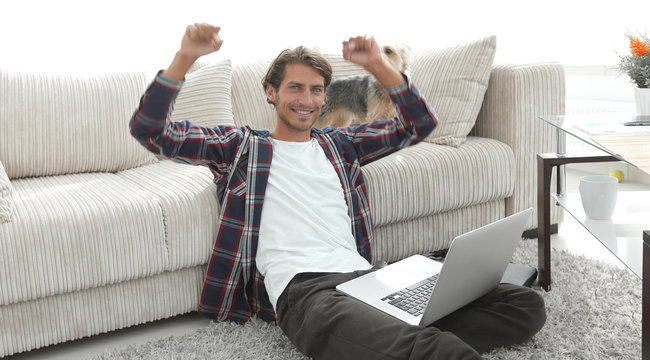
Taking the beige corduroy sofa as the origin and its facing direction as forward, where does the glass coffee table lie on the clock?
The glass coffee table is roughly at 11 o'clock from the beige corduroy sofa.

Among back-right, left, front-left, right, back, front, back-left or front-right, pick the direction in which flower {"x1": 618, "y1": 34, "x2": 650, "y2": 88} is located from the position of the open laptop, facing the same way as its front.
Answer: right

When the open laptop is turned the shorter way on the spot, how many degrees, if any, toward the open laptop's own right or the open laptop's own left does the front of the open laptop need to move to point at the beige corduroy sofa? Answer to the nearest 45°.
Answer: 0° — it already faces it

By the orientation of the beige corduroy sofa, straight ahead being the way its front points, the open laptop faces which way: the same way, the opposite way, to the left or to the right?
the opposite way

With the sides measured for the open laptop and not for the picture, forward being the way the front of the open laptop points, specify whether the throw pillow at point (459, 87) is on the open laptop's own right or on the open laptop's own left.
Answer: on the open laptop's own right

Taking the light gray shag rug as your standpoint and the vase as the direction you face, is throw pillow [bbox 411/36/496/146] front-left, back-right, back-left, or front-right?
front-left

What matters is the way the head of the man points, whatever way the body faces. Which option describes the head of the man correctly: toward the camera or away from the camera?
toward the camera

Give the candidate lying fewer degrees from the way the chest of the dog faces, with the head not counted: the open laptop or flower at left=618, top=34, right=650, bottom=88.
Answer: the flower

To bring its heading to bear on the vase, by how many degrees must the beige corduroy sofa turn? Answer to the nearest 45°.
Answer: approximately 45° to its left

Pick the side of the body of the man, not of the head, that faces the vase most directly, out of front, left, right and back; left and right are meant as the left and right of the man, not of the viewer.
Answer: left

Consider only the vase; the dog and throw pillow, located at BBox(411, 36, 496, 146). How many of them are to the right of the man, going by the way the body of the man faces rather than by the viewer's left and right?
0

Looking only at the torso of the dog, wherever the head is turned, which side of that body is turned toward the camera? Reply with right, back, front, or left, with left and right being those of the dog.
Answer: right

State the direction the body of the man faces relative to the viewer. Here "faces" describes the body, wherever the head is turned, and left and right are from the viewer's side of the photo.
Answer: facing the viewer and to the right of the viewer

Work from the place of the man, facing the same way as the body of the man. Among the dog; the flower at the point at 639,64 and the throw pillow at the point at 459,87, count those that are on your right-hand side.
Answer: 0

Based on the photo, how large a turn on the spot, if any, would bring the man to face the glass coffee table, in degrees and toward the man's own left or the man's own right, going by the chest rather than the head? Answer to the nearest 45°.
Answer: approximately 45° to the man's own left

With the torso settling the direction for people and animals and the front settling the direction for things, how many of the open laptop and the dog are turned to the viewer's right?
1

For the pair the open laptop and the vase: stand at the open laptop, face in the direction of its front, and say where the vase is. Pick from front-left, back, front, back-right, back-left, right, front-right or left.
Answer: right
